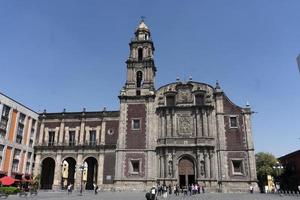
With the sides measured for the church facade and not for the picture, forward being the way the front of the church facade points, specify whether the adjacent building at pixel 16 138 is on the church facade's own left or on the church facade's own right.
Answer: on the church facade's own right

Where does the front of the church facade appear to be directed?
toward the camera
